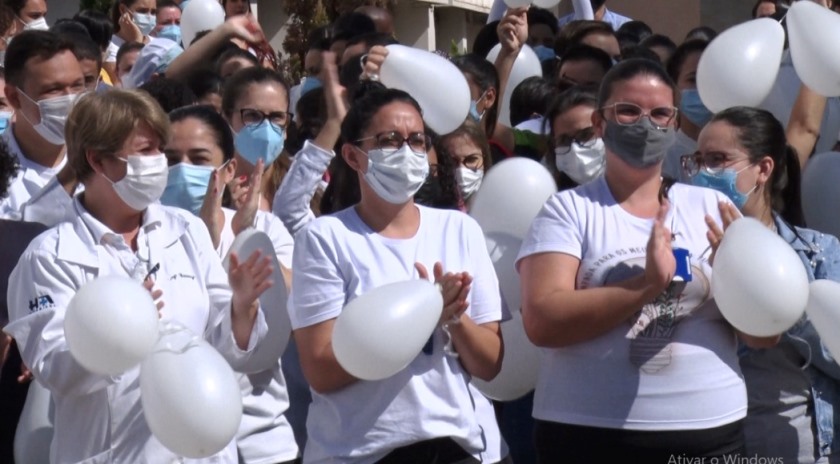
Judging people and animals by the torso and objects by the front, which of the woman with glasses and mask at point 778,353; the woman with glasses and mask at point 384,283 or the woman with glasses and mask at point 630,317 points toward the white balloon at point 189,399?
the woman with glasses and mask at point 778,353

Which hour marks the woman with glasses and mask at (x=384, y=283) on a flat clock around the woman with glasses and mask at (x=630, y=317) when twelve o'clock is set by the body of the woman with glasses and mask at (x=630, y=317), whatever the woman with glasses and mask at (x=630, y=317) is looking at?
the woman with glasses and mask at (x=384, y=283) is roughly at 4 o'clock from the woman with glasses and mask at (x=630, y=317).

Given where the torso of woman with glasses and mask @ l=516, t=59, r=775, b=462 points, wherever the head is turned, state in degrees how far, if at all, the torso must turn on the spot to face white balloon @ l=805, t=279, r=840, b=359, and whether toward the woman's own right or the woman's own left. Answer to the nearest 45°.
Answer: approximately 90° to the woman's own left

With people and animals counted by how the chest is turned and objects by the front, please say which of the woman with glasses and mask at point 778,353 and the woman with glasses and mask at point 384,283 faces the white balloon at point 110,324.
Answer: the woman with glasses and mask at point 778,353

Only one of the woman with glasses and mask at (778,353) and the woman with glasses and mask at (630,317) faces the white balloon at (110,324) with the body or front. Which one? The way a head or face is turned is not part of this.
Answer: the woman with glasses and mask at (778,353)

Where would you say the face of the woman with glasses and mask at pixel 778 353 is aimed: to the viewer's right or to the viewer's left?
to the viewer's left

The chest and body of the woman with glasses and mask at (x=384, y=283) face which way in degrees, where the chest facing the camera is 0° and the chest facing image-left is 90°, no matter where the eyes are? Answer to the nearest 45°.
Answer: approximately 315°
